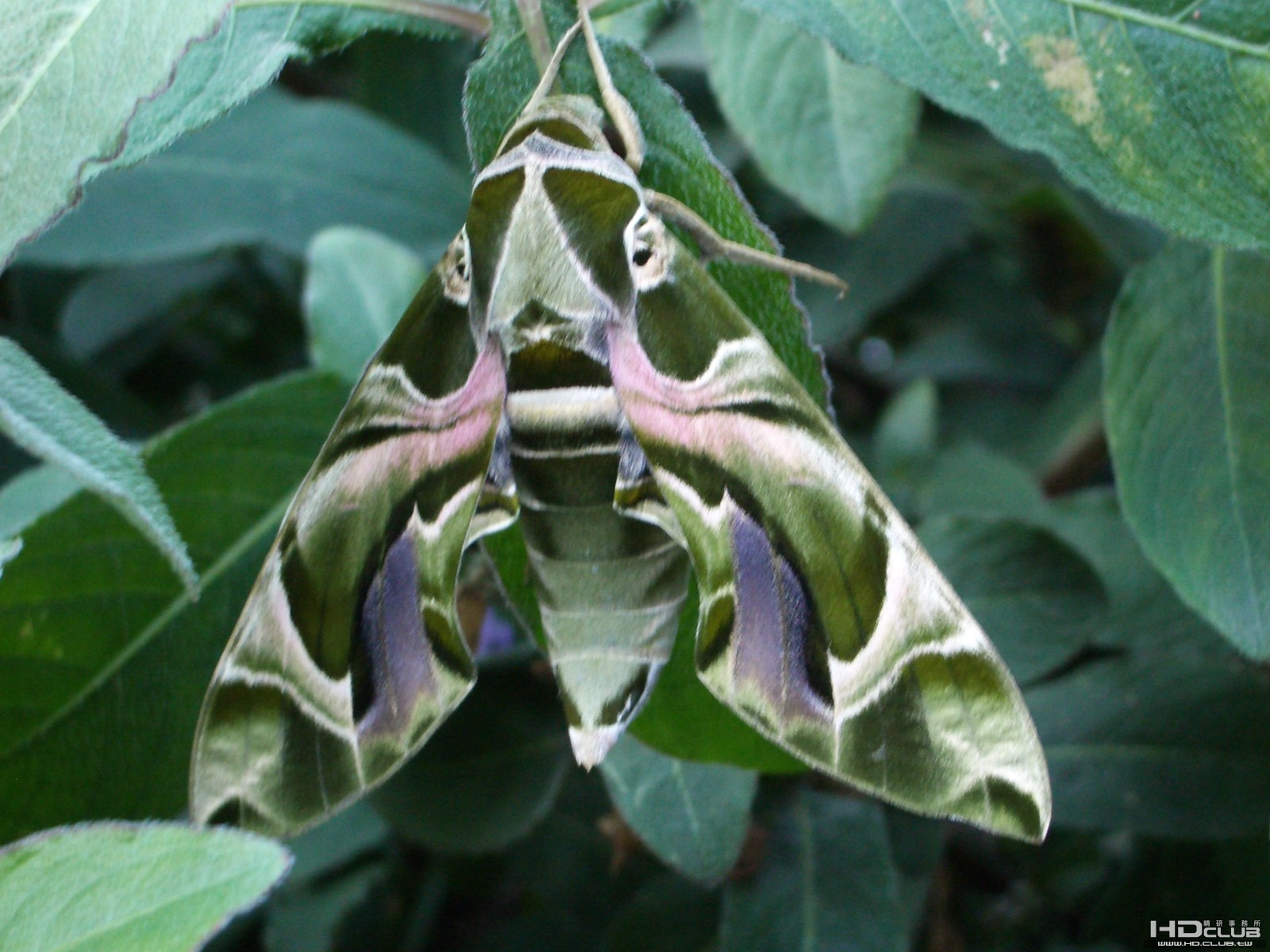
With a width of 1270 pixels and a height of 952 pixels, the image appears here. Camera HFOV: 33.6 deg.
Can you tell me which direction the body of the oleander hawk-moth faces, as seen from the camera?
away from the camera
